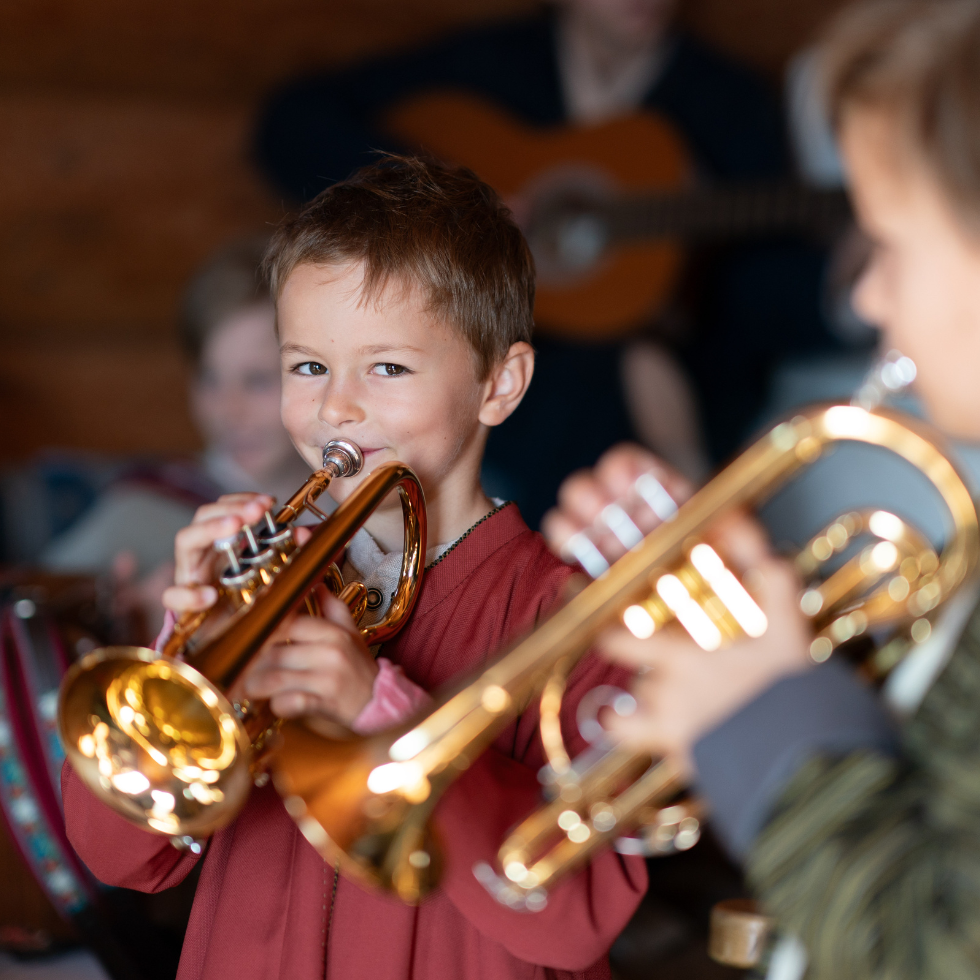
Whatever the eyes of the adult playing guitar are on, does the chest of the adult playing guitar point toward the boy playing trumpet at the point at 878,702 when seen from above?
yes

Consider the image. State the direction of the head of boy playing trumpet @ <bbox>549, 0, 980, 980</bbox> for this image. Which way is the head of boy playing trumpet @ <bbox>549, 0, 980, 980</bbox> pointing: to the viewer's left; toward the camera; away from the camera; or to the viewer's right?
to the viewer's left

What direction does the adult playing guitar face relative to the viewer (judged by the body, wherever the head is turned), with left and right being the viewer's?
facing the viewer

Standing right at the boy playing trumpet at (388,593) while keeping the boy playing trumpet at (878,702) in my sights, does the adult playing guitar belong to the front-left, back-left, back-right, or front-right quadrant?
back-left

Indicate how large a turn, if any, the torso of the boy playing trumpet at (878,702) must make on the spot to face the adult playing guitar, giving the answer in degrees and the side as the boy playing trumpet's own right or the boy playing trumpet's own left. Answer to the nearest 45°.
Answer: approximately 90° to the boy playing trumpet's own right

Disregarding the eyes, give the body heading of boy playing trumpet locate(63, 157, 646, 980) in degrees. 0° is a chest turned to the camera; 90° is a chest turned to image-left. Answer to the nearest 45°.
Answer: approximately 45°

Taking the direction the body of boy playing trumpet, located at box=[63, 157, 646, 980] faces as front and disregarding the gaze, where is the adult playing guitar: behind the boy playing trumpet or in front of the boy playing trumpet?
behind

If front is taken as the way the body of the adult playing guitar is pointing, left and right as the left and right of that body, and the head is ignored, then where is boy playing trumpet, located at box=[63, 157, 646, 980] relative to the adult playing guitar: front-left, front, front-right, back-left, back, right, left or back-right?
front

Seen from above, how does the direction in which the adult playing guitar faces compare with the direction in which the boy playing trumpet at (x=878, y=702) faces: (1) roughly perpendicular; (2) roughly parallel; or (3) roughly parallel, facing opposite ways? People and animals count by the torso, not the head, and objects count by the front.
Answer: roughly perpendicular

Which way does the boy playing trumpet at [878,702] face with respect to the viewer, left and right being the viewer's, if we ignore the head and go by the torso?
facing to the left of the viewer

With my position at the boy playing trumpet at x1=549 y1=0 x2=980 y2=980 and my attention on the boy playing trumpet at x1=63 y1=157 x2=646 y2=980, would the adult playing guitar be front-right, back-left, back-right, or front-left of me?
front-right
